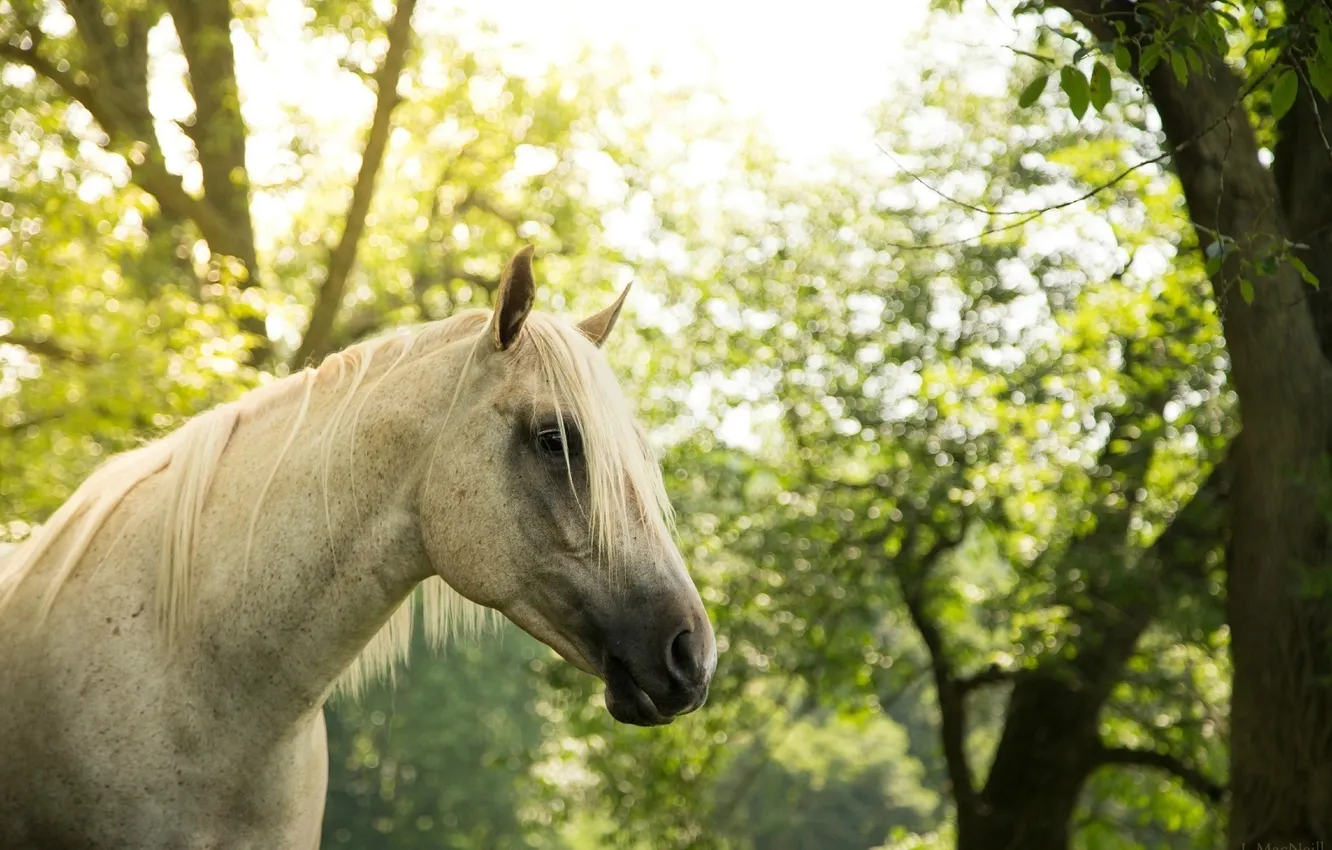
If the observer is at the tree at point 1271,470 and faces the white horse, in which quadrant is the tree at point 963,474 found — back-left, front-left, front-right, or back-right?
back-right

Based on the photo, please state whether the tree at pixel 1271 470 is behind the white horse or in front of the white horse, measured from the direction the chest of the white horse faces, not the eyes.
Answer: in front

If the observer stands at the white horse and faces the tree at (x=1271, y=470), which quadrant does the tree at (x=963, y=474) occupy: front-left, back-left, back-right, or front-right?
front-left

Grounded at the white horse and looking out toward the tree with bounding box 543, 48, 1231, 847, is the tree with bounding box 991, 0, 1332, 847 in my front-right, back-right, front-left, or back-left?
front-right

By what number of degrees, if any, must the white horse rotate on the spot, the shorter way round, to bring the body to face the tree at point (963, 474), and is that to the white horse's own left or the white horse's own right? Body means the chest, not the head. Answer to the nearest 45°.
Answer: approximately 45° to the white horse's own left

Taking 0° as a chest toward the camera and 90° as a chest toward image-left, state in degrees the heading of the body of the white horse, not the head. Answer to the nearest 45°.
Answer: approximately 270°
